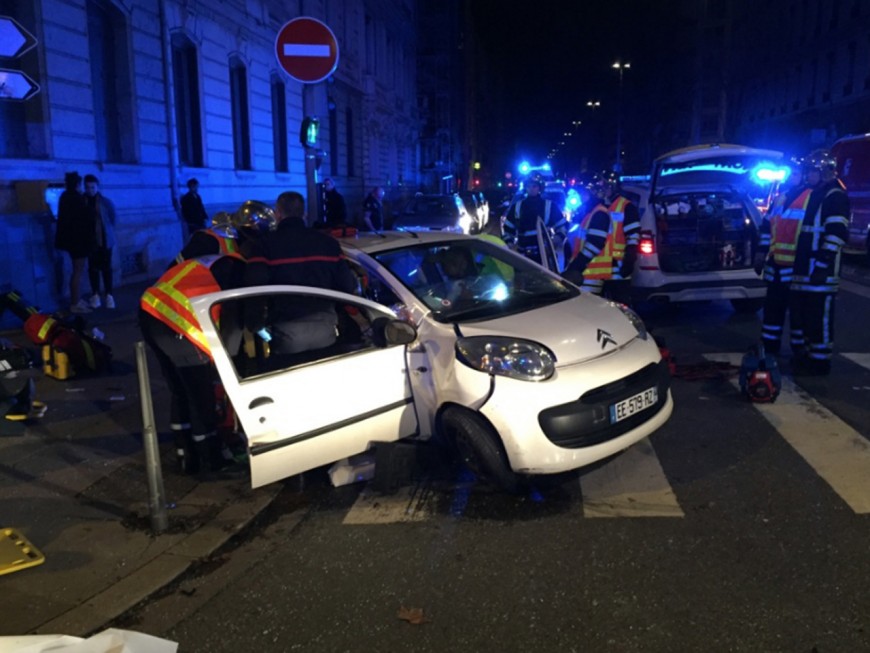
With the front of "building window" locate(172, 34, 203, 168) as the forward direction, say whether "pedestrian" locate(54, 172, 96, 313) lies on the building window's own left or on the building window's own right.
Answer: on the building window's own right

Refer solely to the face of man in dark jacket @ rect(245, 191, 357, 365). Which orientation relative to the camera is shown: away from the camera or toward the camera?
away from the camera

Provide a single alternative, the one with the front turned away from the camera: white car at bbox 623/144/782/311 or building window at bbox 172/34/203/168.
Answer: the white car

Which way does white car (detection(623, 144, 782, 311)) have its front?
away from the camera

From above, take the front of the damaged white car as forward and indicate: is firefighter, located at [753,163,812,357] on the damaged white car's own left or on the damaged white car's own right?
on the damaged white car's own left

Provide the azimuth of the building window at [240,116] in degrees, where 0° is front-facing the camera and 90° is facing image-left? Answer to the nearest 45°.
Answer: approximately 315°
